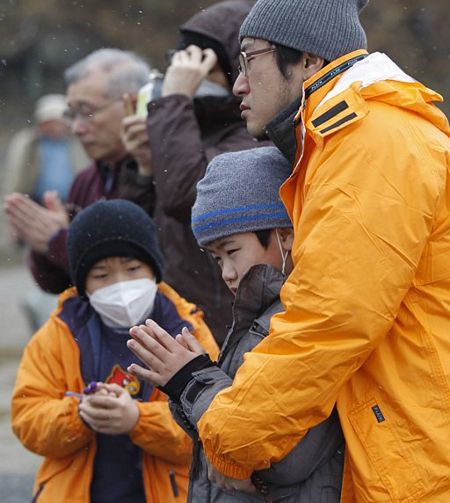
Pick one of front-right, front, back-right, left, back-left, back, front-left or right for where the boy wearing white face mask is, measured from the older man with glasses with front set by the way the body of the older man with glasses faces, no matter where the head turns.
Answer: front-left

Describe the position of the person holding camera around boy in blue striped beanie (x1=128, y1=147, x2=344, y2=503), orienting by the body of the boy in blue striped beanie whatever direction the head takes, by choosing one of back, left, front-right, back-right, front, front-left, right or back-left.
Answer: back-right

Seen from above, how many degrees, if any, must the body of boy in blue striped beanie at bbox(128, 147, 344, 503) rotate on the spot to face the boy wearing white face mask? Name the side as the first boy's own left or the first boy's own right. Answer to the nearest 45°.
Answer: approximately 90° to the first boy's own right

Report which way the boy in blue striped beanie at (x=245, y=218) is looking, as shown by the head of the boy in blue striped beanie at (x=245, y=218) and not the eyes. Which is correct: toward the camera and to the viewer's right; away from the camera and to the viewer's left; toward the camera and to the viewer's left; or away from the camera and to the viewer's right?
toward the camera and to the viewer's left

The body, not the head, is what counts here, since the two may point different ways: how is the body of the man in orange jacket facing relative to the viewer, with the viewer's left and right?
facing to the left of the viewer

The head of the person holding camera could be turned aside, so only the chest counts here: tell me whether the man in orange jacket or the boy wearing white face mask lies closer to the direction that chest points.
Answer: the boy wearing white face mask

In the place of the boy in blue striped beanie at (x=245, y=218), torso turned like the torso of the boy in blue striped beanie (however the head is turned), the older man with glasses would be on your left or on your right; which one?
on your right

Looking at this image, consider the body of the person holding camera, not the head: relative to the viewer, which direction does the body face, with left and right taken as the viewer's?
facing to the left of the viewer

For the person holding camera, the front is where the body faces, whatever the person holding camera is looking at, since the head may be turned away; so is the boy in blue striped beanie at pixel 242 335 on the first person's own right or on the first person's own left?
on the first person's own left

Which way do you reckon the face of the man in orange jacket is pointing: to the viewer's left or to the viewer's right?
to the viewer's left

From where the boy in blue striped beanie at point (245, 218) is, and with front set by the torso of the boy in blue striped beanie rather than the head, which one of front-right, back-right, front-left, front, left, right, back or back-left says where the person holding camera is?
back-right

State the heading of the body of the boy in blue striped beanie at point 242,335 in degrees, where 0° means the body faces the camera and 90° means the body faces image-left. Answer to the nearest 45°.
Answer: approximately 45°
